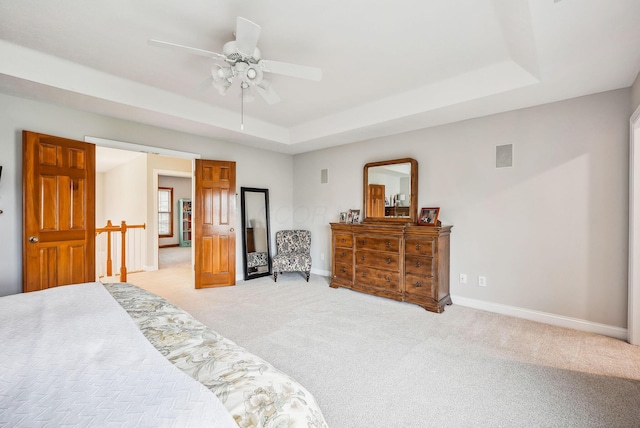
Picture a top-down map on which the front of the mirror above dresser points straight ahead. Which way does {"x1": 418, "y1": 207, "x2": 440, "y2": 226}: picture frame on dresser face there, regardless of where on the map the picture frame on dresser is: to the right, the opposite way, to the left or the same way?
the same way

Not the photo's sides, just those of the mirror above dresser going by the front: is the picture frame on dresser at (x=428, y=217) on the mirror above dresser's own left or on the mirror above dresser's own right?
on the mirror above dresser's own left

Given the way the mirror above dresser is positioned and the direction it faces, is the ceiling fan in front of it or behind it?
in front

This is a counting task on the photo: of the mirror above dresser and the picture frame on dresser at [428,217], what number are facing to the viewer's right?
0

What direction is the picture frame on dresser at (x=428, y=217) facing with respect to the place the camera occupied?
facing the viewer and to the left of the viewer

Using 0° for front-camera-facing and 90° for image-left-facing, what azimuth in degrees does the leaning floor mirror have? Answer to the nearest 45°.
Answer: approximately 315°

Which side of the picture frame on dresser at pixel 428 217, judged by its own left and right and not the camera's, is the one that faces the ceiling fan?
front

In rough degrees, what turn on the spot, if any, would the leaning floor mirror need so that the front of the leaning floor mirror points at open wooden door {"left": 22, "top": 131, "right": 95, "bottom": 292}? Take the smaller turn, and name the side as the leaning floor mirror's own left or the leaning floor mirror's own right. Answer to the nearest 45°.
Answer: approximately 90° to the leaning floor mirror's own right

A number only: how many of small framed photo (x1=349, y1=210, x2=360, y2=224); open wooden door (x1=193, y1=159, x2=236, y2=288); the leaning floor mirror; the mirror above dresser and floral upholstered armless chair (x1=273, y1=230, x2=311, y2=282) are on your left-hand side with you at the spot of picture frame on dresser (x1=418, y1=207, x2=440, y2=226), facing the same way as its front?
0

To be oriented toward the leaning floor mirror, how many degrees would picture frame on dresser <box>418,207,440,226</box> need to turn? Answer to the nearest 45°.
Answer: approximately 45° to its right

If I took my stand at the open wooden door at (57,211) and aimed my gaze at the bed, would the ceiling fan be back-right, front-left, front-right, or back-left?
front-left

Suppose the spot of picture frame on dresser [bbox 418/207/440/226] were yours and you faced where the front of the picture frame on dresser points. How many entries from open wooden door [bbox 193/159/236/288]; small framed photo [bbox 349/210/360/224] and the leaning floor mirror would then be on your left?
0

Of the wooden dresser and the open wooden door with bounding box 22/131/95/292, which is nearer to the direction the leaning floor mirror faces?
the wooden dresser

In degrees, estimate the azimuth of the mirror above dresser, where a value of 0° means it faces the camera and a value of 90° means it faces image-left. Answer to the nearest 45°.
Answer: approximately 45°

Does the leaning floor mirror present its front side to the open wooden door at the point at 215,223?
no
